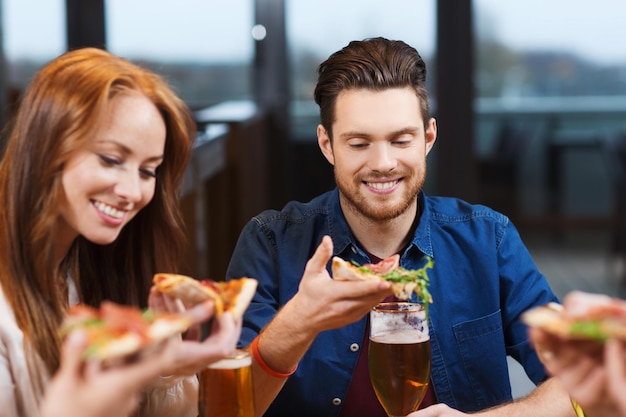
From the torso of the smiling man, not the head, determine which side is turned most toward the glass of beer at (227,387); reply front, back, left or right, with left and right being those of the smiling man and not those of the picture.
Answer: front

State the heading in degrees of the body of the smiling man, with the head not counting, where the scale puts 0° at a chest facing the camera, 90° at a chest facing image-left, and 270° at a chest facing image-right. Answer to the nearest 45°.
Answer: approximately 0°
